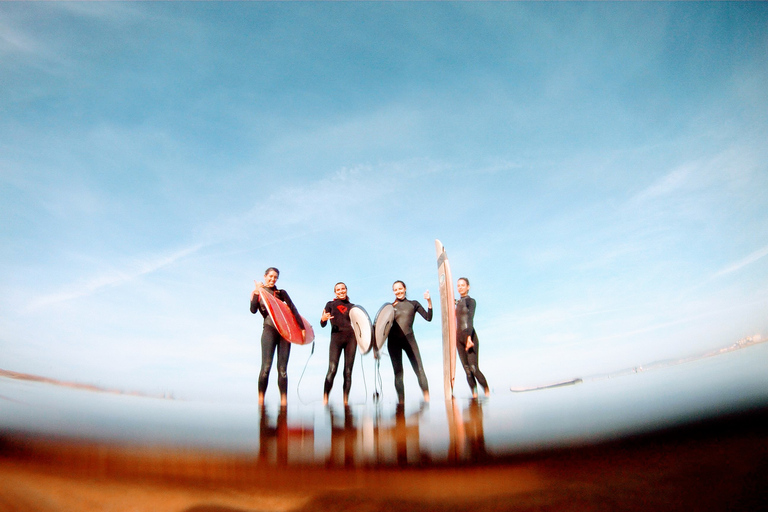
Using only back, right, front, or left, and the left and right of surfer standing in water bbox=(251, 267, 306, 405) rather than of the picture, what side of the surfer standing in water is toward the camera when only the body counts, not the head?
front

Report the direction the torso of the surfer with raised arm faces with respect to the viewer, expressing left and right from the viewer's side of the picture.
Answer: facing the viewer

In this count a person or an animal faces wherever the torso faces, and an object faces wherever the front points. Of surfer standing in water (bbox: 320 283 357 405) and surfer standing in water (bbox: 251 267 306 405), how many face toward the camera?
2

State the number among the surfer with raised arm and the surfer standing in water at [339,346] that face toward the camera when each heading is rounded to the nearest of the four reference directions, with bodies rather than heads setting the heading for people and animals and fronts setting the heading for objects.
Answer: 2

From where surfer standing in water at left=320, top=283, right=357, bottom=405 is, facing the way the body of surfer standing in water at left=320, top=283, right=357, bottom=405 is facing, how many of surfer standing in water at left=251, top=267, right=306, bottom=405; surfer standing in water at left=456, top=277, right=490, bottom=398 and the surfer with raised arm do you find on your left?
2

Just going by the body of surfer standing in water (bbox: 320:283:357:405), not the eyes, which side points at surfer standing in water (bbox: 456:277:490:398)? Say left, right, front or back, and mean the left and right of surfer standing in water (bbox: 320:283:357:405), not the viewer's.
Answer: left

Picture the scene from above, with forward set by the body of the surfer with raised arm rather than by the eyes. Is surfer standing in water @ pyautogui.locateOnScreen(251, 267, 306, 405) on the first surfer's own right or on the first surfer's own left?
on the first surfer's own right

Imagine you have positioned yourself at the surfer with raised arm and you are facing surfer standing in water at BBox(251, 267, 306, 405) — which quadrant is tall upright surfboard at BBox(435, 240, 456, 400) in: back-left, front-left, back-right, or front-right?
back-right

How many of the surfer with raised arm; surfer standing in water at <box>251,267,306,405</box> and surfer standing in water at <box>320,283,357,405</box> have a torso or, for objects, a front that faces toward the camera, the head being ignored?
3

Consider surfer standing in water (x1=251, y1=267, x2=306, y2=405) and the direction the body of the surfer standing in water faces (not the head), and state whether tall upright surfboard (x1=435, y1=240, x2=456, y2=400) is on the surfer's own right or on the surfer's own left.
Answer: on the surfer's own left

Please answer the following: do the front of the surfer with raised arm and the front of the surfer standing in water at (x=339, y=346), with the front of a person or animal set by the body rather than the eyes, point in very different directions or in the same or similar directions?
same or similar directions

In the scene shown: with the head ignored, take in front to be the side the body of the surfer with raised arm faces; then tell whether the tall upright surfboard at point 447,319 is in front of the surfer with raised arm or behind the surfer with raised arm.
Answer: behind

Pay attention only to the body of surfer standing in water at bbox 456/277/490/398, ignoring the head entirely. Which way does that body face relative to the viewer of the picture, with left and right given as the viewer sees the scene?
facing the viewer and to the left of the viewer

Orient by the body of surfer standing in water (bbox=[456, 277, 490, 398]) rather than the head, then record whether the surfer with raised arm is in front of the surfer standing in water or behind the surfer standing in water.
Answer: in front
